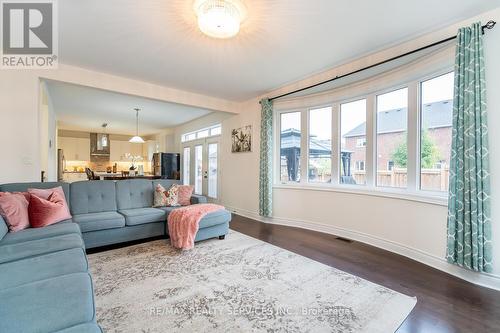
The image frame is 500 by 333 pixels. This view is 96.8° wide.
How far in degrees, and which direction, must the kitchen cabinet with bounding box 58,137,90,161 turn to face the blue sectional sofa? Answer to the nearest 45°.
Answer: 0° — it already faces it

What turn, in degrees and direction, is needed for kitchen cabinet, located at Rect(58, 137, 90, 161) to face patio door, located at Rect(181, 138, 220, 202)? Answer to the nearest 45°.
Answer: approximately 45° to its left

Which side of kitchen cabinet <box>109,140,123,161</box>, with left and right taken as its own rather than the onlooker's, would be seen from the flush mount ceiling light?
front

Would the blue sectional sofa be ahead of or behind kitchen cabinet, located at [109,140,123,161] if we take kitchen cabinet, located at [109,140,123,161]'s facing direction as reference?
ahead

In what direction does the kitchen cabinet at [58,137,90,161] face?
toward the camera

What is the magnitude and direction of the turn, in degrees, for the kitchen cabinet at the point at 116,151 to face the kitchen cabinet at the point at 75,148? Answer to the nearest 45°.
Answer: approximately 90° to its right

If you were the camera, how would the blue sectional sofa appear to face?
facing the viewer and to the right of the viewer

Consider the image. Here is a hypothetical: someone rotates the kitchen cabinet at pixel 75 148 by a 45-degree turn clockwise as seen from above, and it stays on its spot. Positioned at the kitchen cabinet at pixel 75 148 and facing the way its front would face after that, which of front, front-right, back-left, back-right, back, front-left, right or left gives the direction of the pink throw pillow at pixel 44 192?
front-left

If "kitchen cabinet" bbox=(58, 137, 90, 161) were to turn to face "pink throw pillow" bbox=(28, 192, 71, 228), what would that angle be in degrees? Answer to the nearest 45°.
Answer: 0° — it already faces it

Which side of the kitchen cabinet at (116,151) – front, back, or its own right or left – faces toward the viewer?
front

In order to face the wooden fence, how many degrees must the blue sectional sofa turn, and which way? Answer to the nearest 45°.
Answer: approximately 45° to its left

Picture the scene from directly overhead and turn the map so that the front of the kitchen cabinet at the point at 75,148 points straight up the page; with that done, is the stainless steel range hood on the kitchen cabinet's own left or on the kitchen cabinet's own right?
on the kitchen cabinet's own left

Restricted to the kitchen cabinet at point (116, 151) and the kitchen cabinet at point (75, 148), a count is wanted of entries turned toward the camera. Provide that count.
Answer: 2

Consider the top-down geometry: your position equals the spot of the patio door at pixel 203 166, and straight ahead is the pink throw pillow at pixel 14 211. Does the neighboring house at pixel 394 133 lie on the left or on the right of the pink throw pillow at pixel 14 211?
left
